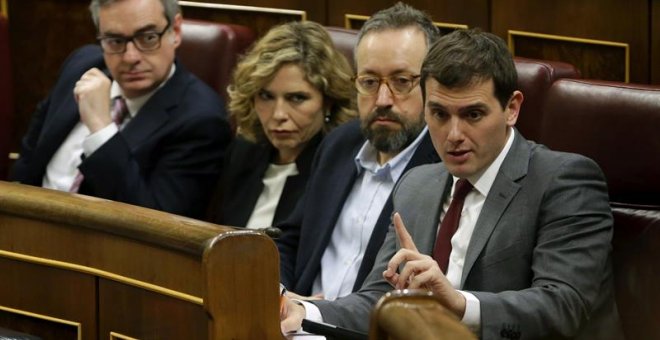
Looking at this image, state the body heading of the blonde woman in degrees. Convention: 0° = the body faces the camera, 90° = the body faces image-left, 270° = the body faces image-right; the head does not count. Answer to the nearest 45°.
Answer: approximately 45°

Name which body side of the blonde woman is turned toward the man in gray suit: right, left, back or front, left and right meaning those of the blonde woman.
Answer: left

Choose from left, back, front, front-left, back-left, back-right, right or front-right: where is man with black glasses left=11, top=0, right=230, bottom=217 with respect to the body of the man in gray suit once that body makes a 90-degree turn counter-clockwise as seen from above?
back

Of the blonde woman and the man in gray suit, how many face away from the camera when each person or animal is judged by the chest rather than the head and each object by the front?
0

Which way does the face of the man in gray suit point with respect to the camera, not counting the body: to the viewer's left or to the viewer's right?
to the viewer's left

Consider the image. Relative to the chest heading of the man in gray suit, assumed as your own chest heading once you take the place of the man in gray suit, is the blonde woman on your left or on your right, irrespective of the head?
on your right
